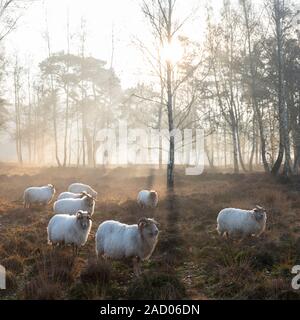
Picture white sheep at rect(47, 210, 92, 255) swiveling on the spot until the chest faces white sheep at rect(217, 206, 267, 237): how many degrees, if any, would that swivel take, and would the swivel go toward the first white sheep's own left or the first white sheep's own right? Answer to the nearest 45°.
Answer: approximately 45° to the first white sheep's own left

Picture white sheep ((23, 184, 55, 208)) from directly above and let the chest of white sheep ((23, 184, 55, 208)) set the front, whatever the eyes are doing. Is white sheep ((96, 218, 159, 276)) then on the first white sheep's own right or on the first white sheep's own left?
on the first white sheep's own right

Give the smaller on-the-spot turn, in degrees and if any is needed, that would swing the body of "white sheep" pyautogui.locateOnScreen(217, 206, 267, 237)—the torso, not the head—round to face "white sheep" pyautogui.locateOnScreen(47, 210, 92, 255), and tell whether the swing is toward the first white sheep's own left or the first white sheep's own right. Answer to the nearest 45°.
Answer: approximately 135° to the first white sheep's own right

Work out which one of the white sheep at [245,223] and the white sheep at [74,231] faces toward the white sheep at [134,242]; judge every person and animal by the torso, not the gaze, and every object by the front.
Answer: the white sheep at [74,231]

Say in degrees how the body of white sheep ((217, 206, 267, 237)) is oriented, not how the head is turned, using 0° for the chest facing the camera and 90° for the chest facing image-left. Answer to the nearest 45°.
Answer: approximately 270°

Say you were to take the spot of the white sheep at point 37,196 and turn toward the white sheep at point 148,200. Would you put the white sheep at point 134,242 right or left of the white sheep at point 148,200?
right

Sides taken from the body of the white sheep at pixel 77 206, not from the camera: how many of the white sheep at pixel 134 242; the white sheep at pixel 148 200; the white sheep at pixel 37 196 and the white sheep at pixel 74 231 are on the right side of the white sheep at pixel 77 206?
2

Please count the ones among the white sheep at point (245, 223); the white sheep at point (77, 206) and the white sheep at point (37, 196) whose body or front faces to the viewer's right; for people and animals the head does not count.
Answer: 3

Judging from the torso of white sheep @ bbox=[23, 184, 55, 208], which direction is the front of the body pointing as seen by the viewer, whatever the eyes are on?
to the viewer's right

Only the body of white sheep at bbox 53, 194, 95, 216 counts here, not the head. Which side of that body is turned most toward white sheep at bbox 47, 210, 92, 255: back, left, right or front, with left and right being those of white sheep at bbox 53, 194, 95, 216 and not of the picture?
right

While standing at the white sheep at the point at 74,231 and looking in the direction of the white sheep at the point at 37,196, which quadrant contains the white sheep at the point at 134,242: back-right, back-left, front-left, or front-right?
back-right

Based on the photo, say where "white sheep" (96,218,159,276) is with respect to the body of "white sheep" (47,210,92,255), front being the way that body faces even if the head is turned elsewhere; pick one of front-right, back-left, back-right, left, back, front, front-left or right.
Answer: front

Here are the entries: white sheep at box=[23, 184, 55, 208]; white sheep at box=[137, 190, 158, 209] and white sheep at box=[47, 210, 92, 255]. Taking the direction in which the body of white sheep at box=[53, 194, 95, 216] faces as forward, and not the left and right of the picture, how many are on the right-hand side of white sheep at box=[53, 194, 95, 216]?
1

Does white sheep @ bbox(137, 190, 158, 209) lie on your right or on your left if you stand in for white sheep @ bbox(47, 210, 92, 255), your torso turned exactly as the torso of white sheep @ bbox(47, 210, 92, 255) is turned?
on your left

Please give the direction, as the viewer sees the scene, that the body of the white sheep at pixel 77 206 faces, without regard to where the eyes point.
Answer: to the viewer's right
